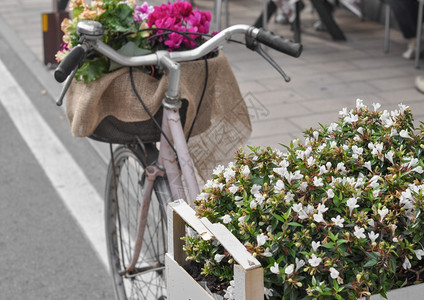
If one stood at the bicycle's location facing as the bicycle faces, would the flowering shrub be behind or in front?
behind

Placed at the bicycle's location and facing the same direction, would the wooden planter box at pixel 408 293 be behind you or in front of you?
behind
